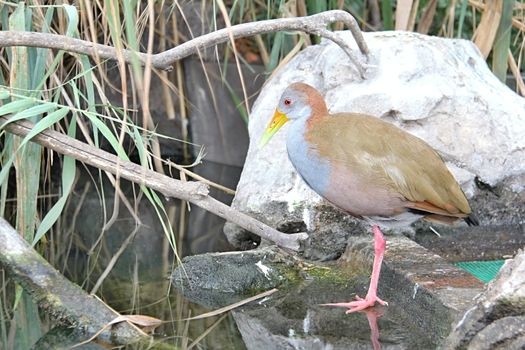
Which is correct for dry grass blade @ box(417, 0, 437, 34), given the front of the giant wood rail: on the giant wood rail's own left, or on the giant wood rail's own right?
on the giant wood rail's own right

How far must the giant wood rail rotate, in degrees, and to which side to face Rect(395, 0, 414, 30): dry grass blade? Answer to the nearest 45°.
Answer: approximately 90° to its right

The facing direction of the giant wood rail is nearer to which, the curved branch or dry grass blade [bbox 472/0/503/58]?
the curved branch

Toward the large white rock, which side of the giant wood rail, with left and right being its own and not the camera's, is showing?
right

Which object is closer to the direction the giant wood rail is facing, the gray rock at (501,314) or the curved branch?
the curved branch

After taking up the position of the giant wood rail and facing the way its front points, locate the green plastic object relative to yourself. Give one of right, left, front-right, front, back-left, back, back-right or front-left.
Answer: back-right

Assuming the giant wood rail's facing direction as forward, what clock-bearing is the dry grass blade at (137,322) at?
The dry grass blade is roughly at 11 o'clock from the giant wood rail.

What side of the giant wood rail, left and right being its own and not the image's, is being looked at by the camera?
left

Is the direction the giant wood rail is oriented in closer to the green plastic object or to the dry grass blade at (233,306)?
the dry grass blade

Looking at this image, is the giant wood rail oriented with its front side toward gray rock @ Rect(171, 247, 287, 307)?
yes

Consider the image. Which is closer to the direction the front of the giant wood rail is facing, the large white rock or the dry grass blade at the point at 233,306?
the dry grass blade

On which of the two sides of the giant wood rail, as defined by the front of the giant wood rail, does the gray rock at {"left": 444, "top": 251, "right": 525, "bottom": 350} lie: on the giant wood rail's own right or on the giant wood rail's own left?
on the giant wood rail's own left

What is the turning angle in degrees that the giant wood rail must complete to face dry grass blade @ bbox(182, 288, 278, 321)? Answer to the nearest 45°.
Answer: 0° — it already faces it

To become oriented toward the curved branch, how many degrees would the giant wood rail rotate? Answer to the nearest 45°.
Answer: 0° — it already faces it

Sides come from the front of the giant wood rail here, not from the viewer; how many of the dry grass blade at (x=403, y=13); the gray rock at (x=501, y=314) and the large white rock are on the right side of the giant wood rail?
2

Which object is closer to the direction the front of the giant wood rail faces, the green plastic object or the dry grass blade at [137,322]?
the dry grass blade
